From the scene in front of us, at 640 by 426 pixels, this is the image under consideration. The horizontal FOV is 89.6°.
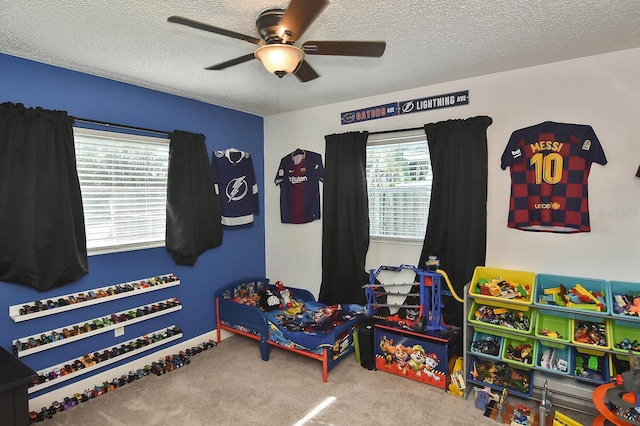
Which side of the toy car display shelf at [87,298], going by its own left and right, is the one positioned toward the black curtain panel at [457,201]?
front

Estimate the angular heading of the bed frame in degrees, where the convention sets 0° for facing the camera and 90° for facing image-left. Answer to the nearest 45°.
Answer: approximately 315°

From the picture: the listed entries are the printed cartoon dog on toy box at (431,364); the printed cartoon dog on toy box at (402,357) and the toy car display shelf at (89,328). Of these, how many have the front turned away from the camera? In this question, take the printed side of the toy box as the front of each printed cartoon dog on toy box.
0

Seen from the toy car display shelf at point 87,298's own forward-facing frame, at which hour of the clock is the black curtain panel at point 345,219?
The black curtain panel is roughly at 11 o'clock from the toy car display shelf.

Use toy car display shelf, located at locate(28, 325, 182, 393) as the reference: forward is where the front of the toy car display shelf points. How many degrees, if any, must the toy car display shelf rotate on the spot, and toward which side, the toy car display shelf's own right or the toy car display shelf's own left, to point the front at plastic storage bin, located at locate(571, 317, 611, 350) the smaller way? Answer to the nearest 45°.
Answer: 0° — it already faces it

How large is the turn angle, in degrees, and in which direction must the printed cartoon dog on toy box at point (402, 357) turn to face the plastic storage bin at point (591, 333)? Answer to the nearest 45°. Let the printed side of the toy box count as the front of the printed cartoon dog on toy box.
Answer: approximately 135° to its left

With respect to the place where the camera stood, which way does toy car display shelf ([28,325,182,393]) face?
facing the viewer and to the right of the viewer

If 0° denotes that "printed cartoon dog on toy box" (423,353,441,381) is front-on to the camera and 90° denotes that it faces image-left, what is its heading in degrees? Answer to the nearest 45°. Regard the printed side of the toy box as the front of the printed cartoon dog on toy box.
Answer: approximately 45°

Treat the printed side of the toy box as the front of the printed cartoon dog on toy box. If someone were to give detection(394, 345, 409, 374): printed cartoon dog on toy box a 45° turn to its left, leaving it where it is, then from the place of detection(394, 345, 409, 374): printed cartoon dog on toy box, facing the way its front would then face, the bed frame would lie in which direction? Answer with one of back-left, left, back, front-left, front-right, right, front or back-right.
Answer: right

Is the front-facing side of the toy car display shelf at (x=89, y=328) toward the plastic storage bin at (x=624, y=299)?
yes

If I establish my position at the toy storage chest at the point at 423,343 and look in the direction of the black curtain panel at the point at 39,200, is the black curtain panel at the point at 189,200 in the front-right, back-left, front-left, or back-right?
front-right

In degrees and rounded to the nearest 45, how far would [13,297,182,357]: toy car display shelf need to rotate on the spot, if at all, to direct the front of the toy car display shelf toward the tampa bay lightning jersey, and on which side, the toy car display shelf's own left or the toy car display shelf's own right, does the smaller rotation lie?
approximately 45° to the toy car display shelf's own left
